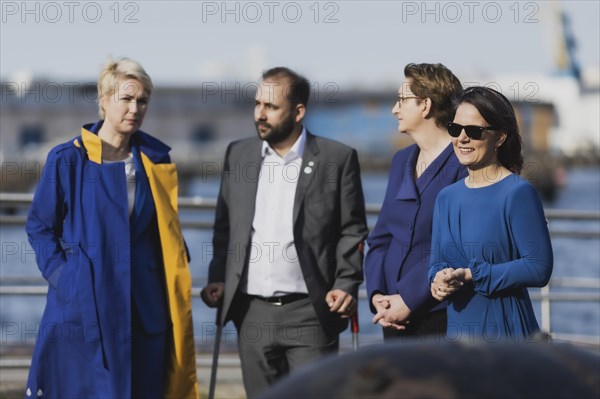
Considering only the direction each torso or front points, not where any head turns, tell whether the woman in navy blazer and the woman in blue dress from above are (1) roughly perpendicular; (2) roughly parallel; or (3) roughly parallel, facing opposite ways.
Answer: roughly parallel

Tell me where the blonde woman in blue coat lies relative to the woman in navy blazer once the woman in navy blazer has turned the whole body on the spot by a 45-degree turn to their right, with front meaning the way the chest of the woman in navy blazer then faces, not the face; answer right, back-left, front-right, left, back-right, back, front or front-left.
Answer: front

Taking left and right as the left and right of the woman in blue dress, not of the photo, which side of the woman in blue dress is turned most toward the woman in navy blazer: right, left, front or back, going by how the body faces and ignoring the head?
right

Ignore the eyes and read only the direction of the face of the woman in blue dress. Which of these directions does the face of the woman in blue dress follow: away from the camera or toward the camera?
toward the camera

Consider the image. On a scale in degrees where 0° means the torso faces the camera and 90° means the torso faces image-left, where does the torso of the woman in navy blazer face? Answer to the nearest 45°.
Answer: approximately 45°

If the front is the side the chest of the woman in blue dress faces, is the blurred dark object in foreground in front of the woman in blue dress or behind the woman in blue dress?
in front

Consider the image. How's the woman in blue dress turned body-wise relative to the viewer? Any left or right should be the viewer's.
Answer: facing the viewer and to the left of the viewer

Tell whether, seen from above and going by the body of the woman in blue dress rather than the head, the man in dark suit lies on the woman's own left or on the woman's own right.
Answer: on the woman's own right

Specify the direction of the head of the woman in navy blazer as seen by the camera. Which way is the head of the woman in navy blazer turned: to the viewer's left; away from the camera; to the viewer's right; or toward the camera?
to the viewer's left

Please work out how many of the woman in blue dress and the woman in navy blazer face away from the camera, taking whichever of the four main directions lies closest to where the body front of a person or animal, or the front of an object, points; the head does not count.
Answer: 0

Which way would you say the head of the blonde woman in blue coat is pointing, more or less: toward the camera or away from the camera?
toward the camera

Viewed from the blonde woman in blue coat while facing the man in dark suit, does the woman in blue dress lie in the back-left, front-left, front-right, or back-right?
front-right
